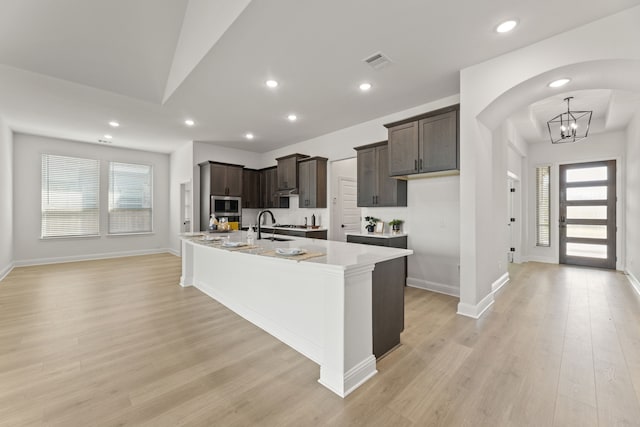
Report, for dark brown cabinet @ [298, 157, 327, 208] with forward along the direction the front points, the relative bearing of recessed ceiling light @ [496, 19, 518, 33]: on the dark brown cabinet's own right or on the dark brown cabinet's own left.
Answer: on the dark brown cabinet's own left

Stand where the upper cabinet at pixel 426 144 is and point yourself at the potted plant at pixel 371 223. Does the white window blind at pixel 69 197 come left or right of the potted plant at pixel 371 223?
left

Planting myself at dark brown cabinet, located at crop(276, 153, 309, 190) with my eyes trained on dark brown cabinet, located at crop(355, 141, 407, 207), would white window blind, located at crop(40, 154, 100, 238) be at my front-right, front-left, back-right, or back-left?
back-right

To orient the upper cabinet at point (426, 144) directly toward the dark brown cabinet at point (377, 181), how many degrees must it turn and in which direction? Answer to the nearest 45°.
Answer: approximately 90° to its right

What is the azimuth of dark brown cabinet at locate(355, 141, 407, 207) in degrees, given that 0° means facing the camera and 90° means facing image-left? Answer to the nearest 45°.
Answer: approximately 45°

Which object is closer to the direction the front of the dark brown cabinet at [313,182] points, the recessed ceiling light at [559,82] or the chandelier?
the recessed ceiling light

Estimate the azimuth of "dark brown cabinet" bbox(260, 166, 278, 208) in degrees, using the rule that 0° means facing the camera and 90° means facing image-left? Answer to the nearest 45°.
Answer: approximately 45°

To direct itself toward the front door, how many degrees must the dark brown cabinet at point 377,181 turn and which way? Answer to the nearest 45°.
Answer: approximately 180°

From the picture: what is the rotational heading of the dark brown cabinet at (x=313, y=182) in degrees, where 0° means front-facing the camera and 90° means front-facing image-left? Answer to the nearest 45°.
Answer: approximately 45°

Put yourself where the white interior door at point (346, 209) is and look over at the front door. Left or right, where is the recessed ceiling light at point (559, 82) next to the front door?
right

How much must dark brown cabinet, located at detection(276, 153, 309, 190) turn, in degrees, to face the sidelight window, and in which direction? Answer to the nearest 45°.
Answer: approximately 135° to its left

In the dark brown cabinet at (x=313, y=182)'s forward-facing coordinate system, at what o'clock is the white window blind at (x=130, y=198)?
The white window blind is roughly at 2 o'clock from the dark brown cabinet.
